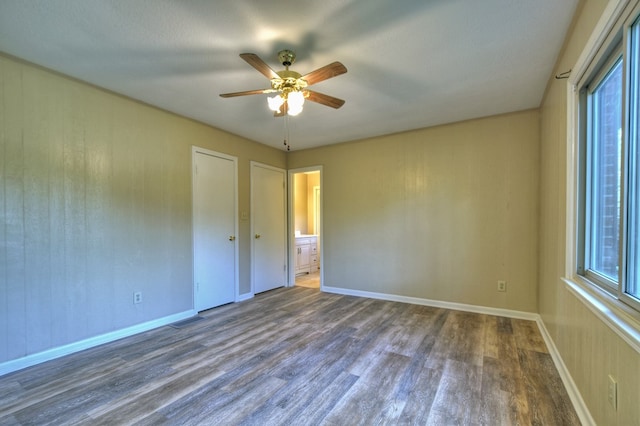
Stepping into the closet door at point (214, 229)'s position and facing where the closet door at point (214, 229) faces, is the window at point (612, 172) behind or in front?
in front

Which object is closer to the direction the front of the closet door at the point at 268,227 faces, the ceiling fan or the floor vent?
the ceiling fan

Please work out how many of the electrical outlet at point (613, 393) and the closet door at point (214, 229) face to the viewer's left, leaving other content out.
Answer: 1

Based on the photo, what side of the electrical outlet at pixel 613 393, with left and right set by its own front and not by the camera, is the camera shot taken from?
left

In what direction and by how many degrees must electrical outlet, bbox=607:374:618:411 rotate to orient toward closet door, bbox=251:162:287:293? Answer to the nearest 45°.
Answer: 0° — it already faces it

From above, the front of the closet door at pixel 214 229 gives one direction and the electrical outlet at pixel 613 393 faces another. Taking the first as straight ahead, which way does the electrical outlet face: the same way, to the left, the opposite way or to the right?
the opposite way

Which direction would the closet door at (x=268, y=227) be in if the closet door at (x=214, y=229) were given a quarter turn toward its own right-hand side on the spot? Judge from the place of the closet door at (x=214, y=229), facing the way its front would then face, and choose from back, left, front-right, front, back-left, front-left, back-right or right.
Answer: back

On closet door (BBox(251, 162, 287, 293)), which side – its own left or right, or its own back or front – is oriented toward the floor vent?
right

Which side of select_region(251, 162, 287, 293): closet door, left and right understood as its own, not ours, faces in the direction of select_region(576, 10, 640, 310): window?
front

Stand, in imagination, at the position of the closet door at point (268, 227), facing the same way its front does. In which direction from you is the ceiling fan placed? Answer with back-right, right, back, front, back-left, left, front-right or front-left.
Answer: front-right

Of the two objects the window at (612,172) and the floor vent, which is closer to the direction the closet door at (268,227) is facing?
the window

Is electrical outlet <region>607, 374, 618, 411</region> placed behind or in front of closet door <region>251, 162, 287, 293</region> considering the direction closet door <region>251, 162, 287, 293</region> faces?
in front

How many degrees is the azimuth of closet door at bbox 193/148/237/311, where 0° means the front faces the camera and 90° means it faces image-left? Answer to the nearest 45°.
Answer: approximately 315°
